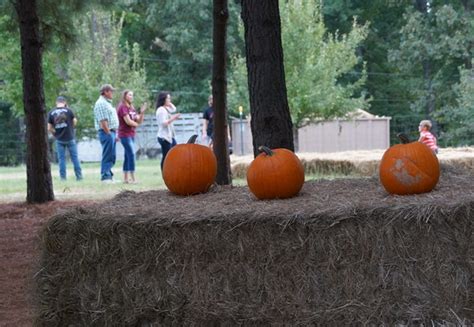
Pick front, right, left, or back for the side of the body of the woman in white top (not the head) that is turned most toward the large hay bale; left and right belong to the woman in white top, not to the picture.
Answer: right

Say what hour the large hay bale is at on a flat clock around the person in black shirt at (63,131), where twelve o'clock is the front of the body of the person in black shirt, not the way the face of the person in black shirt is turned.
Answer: The large hay bale is roughly at 6 o'clock from the person in black shirt.

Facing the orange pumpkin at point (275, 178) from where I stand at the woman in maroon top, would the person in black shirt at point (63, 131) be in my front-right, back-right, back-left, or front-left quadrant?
back-right

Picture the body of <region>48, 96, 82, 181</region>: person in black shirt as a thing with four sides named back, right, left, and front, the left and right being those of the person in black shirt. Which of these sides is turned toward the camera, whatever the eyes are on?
back

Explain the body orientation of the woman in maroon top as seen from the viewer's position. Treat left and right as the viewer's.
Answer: facing the viewer and to the right of the viewer

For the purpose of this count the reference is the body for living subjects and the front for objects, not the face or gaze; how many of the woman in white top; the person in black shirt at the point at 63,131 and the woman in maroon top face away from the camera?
1

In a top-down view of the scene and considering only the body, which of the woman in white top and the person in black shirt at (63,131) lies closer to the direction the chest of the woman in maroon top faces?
the woman in white top
